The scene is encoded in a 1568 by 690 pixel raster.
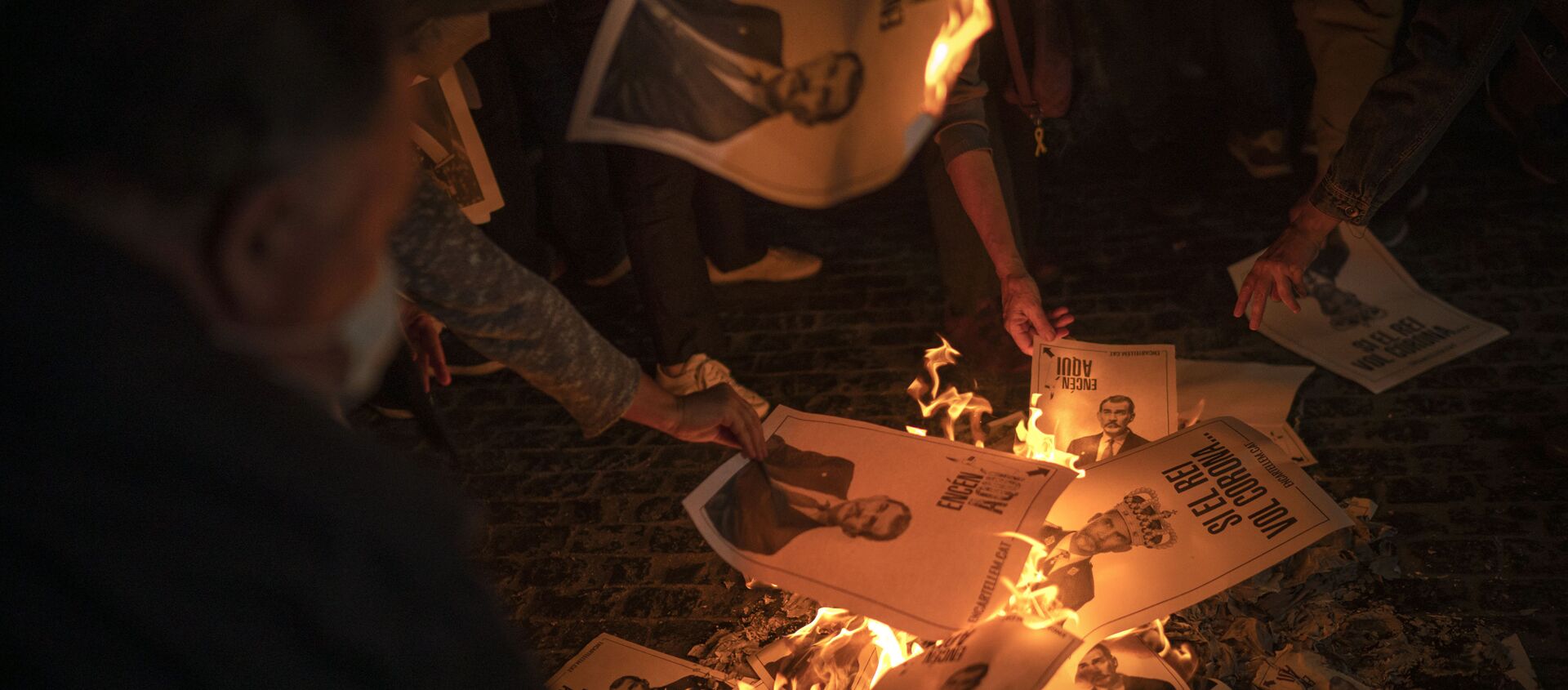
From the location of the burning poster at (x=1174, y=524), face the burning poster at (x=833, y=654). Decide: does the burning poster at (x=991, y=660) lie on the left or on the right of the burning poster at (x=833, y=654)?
left
